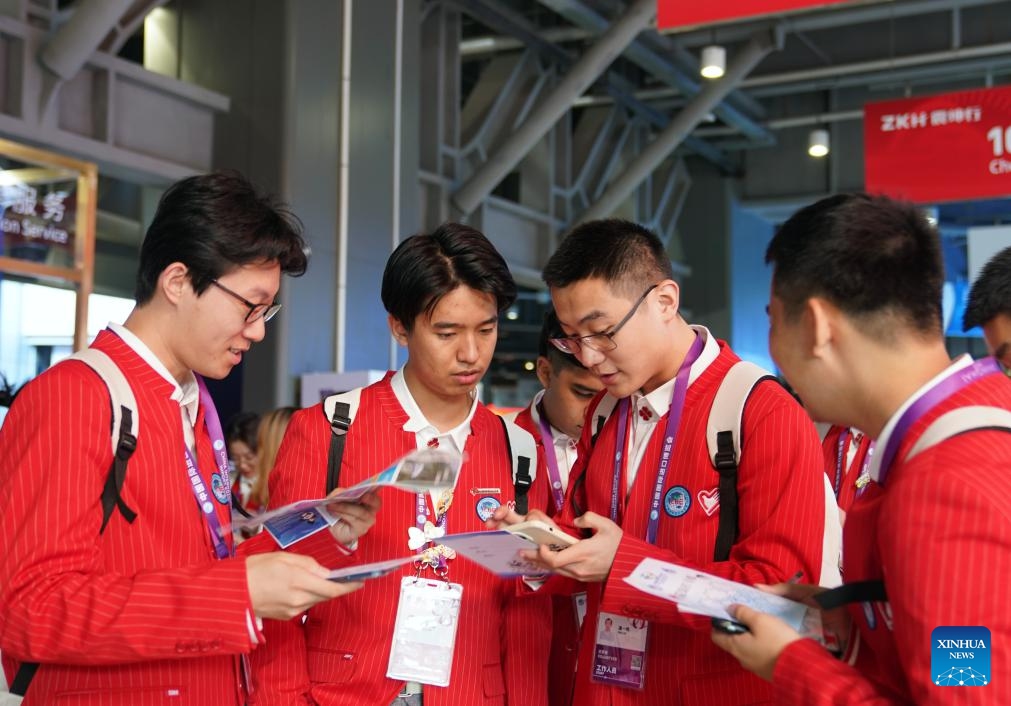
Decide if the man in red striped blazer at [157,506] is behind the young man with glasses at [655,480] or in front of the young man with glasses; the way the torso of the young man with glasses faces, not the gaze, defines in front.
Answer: in front

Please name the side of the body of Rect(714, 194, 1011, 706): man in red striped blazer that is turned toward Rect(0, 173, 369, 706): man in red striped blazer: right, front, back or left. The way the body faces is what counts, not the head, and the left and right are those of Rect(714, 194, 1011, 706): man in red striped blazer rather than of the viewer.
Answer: front

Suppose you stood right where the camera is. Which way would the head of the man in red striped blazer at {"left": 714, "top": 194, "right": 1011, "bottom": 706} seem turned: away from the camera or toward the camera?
away from the camera

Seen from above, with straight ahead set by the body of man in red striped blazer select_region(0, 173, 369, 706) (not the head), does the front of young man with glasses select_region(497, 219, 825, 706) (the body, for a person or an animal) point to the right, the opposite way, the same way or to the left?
to the right

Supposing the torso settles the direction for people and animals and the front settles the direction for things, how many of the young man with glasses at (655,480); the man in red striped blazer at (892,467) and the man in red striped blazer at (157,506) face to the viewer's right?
1

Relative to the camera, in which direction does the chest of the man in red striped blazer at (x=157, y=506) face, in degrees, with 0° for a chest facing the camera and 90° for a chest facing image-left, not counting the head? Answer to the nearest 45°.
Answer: approximately 270°

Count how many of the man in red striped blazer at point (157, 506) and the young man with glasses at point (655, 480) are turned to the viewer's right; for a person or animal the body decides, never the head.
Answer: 1

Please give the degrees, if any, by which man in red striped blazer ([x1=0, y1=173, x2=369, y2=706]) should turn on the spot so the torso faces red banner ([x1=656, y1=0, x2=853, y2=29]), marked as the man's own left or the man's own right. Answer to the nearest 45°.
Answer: approximately 45° to the man's own left

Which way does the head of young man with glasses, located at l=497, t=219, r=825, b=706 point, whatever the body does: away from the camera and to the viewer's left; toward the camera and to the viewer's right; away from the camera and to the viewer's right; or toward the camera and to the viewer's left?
toward the camera and to the viewer's left

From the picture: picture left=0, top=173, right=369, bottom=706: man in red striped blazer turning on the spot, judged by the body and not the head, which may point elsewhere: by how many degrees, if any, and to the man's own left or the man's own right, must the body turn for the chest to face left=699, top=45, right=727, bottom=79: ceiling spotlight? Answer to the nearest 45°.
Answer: approximately 45° to the man's own left

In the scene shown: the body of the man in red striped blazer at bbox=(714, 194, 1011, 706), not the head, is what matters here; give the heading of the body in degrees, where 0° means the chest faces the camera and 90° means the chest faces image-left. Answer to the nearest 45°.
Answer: approximately 90°

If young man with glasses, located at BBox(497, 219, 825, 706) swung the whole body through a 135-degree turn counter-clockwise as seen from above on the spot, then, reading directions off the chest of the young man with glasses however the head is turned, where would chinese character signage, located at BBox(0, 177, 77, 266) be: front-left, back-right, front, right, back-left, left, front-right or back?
back-left
